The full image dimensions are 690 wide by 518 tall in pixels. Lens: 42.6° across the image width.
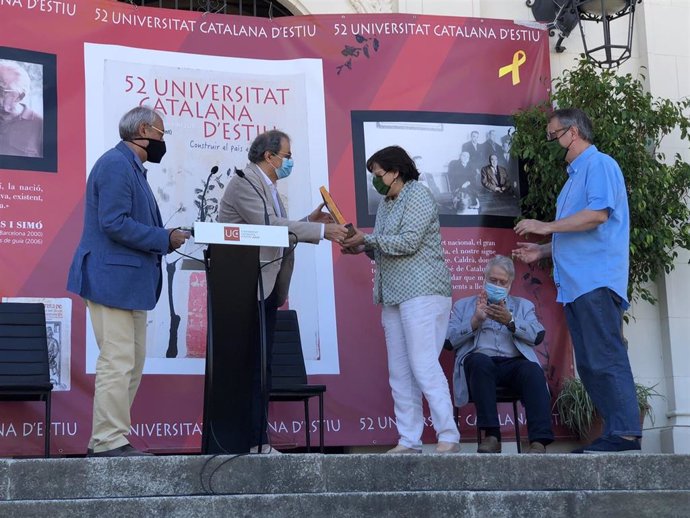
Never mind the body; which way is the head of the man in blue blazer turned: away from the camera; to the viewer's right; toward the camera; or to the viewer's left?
to the viewer's right

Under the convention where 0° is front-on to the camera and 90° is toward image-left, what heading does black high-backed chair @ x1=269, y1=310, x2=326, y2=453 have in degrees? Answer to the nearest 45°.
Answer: approximately 315°

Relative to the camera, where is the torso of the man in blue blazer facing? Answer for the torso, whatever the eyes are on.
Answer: to the viewer's right

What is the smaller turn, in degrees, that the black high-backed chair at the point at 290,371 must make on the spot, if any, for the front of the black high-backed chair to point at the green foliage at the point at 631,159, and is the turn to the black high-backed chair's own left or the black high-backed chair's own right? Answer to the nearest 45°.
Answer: approximately 45° to the black high-backed chair's own left

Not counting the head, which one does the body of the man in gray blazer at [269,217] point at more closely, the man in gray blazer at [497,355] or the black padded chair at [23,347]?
the man in gray blazer at [497,355]

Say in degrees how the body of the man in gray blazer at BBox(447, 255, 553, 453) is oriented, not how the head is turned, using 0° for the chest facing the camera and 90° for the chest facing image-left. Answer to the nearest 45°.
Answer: approximately 0°

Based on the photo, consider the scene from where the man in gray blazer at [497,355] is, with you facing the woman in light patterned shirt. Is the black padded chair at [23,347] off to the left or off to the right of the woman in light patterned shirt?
right

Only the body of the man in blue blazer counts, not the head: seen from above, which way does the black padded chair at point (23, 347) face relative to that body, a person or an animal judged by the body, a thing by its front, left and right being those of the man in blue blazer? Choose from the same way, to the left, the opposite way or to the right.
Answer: to the right

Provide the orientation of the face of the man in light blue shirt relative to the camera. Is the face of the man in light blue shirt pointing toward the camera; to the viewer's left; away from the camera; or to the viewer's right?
to the viewer's left

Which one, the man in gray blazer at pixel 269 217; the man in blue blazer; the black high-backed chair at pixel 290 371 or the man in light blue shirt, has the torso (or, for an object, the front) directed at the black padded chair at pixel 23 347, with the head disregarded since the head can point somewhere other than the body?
the man in light blue shirt

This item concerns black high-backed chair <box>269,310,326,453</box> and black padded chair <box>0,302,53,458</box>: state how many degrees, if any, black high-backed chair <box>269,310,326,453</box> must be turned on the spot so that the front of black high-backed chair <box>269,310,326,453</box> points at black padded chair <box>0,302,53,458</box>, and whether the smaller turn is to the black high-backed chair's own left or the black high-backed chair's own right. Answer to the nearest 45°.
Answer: approximately 135° to the black high-backed chair's own right

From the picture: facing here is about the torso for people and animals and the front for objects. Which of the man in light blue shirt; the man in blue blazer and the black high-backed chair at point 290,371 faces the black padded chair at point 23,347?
the man in light blue shirt
